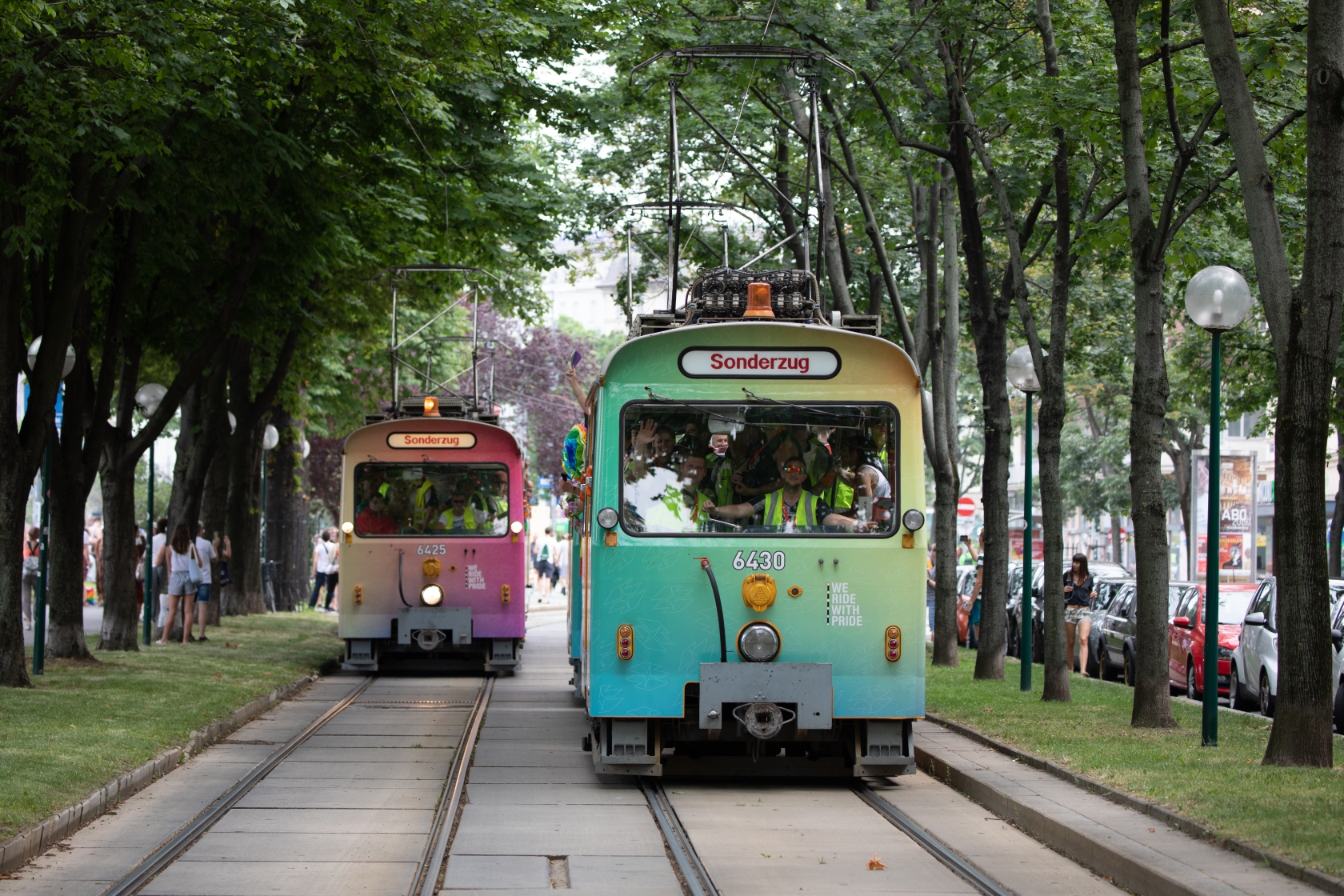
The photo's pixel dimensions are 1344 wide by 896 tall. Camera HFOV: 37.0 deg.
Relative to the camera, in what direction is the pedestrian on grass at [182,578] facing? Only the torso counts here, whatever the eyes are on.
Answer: away from the camera

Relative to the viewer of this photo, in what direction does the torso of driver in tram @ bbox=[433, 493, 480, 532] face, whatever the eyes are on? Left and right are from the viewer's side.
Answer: facing the viewer

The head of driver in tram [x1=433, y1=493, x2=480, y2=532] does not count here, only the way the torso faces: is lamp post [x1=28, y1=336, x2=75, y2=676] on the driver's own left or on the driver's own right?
on the driver's own right

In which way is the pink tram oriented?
toward the camera

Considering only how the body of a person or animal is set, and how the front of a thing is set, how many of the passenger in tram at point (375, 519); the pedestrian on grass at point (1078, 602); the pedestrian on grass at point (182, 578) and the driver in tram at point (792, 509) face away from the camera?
1

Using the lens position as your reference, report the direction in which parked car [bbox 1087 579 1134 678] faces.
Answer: facing the viewer and to the left of the viewer

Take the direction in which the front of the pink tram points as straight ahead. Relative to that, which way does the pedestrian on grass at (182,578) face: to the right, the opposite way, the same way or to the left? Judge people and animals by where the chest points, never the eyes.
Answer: the opposite way

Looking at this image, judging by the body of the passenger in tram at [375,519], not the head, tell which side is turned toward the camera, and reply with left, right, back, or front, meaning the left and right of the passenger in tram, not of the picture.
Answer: front

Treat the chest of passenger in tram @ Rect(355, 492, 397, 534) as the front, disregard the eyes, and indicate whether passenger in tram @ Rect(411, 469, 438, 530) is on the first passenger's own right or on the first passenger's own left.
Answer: on the first passenger's own left

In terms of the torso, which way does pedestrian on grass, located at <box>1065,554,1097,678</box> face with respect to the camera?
toward the camera

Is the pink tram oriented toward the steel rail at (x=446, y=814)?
yes

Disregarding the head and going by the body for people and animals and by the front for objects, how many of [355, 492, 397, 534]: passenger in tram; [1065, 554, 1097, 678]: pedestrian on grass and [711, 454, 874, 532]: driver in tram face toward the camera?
3
